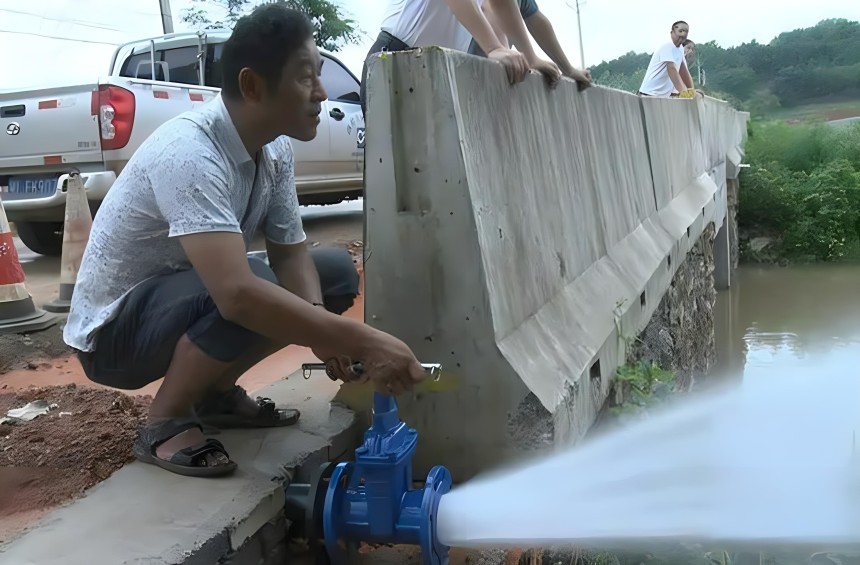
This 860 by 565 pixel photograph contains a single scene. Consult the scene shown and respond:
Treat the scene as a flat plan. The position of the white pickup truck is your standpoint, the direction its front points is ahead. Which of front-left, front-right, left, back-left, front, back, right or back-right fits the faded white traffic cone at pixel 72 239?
back-right

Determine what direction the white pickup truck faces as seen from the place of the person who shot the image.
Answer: facing away from the viewer and to the right of the viewer

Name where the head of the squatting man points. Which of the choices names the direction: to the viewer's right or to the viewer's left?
to the viewer's right

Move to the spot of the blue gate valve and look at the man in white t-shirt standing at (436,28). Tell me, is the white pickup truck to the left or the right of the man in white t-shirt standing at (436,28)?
left

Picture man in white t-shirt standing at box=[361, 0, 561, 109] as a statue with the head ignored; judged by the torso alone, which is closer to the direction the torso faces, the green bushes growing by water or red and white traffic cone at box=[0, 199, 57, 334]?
the green bushes growing by water

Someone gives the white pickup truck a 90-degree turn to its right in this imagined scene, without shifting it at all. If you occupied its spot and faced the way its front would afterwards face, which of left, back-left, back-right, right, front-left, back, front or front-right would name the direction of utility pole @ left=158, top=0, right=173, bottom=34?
back-left

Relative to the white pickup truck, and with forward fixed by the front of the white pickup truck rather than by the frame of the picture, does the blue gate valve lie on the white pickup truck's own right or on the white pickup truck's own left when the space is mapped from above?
on the white pickup truck's own right

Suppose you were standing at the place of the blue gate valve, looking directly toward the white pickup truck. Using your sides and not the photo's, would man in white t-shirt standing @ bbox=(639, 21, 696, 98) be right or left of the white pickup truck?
right

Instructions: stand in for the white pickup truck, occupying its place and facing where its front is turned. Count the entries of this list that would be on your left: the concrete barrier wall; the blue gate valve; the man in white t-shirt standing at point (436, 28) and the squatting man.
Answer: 0
